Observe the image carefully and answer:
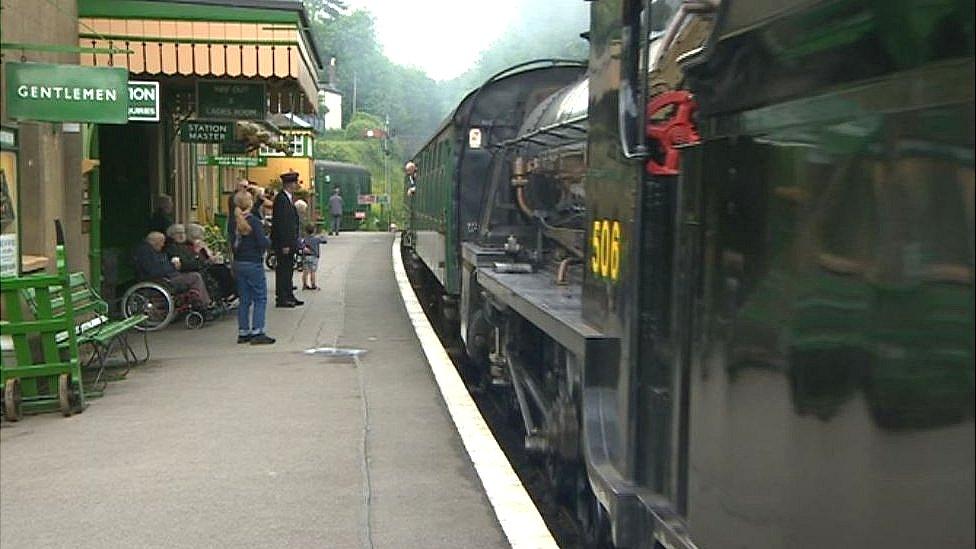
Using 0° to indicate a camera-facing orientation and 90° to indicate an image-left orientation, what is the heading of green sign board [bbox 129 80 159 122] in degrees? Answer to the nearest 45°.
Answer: approximately 0°

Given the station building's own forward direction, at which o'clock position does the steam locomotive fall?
The steam locomotive is roughly at 1 o'clock from the station building.

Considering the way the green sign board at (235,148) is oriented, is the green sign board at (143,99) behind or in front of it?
in front

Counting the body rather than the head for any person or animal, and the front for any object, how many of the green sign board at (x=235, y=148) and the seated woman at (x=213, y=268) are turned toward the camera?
1

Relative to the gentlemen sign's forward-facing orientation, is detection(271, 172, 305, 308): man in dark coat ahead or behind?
behind

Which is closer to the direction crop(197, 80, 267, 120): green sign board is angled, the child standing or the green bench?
the green bench

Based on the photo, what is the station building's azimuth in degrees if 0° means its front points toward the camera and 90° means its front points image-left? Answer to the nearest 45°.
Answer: approximately 315°

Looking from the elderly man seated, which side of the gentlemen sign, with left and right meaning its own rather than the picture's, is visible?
back

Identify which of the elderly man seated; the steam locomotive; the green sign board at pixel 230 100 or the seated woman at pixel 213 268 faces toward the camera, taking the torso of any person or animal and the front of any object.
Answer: the green sign board

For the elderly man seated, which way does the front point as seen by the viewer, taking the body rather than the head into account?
to the viewer's right

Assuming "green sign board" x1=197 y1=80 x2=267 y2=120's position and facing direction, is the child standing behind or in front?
behind
